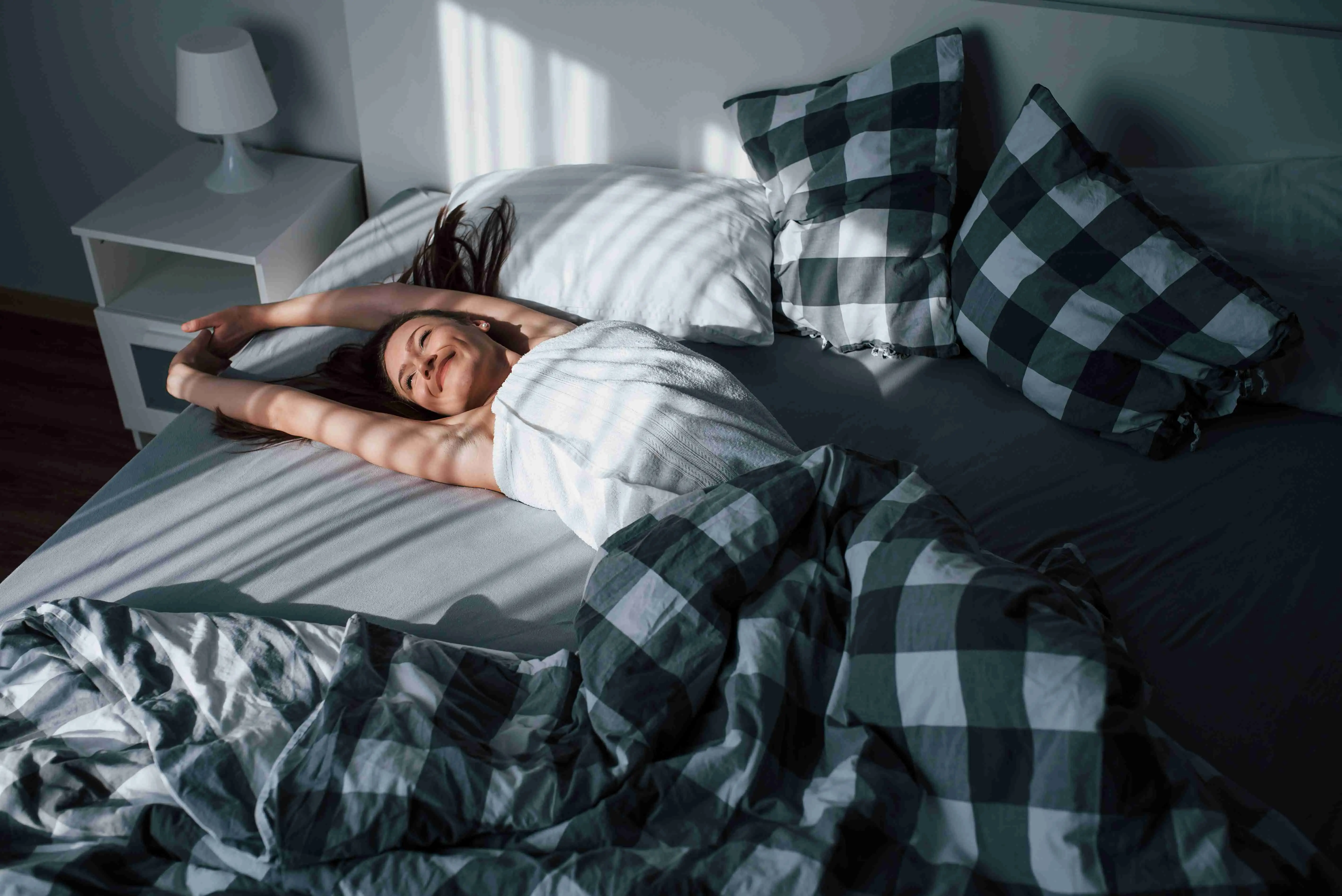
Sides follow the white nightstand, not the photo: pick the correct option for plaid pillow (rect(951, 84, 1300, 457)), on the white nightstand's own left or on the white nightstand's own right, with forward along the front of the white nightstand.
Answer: on the white nightstand's own left

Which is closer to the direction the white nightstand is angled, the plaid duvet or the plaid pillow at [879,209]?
the plaid duvet

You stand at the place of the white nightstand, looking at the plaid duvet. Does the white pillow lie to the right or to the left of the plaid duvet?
left

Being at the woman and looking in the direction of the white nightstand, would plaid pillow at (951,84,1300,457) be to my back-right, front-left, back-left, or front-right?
back-right

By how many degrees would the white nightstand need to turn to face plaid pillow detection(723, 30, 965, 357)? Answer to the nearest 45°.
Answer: approximately 90° to its left

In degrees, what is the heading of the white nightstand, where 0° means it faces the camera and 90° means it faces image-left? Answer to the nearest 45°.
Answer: approximately 45°

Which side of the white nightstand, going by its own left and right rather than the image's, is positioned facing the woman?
left

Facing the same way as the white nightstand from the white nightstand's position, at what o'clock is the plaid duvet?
The plaid duvet is roughly at 10 o'clock from the white nightstand.

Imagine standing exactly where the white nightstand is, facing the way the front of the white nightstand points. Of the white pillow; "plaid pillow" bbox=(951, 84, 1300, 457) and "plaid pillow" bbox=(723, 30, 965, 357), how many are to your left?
3

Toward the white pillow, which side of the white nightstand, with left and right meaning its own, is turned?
left
